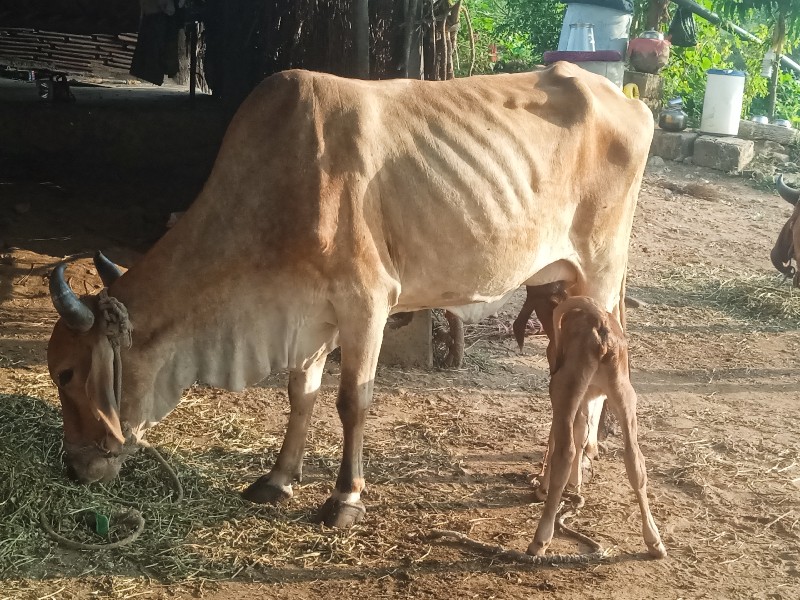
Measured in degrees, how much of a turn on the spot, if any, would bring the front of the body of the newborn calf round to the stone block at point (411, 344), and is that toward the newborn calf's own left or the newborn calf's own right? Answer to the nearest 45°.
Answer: approximately 45° to the newborn calf's own left

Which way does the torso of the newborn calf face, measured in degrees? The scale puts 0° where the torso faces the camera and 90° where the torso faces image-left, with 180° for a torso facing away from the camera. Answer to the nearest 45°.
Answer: approximately 180°

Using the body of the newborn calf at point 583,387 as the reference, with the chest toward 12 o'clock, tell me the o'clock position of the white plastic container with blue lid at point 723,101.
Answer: The white plastic container with blue lid is roughly at 12 o'clock from the newborn calf.

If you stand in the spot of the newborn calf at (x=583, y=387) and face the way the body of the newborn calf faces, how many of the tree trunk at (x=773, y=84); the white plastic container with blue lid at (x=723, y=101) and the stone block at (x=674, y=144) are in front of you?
3

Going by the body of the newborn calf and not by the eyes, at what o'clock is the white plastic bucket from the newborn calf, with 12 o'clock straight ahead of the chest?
The white plastic bucket is roughly at 12 o'clock from the newborn calf.

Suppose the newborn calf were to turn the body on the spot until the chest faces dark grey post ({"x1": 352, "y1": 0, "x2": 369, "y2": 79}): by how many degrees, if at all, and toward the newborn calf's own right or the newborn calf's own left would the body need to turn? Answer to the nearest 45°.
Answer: approximately 45° to the newborn calf's own left

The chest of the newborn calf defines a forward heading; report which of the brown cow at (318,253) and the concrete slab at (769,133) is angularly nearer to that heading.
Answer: the concrete slab

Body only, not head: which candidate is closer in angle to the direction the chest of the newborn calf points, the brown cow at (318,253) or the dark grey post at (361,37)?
the dark grey post

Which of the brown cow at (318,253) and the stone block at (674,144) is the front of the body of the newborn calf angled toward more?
the stone block
